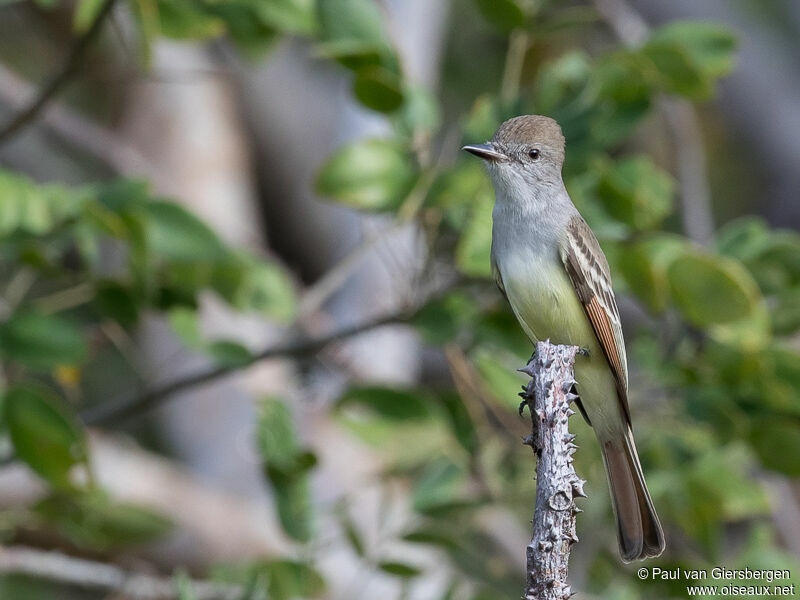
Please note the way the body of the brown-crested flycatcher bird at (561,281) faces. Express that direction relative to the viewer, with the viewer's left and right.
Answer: facing the viewer and to the left of the viewer

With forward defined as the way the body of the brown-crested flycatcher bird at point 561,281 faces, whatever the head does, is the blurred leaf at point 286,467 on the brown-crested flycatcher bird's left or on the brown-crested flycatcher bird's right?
on the brown-crested flycatcher bird's right

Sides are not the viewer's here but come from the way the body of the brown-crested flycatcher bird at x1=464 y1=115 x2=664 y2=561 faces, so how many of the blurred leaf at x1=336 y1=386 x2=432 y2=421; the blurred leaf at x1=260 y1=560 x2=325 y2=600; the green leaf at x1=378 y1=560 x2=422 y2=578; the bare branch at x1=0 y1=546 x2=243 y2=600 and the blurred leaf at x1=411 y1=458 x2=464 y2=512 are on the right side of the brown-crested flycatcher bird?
5

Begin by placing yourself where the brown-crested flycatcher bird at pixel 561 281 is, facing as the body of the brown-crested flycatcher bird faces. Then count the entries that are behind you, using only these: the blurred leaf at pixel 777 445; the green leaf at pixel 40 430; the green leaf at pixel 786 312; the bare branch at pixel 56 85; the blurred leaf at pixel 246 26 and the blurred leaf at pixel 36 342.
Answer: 2

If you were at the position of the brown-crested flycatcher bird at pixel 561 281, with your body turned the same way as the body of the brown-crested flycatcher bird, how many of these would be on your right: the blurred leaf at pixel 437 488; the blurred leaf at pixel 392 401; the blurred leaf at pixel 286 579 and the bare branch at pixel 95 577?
4

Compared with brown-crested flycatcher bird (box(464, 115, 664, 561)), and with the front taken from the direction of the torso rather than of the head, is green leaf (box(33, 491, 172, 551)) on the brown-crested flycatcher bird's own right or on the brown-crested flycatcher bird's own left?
on the brown-crested flycatcher bird's own right

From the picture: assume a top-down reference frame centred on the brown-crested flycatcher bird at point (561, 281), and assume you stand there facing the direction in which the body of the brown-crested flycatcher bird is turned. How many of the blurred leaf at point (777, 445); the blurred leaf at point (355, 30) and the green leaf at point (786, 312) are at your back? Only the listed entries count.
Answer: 2

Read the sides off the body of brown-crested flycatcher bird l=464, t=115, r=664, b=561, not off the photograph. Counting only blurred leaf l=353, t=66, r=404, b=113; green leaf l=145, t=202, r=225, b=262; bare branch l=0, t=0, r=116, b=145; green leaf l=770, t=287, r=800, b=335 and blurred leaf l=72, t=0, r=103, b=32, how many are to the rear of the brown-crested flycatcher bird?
1

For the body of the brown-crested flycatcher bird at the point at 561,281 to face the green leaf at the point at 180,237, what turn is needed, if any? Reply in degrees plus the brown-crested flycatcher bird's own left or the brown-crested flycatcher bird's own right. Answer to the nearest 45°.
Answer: approximately 45° to the brown-crested flycatcher bird's own right
